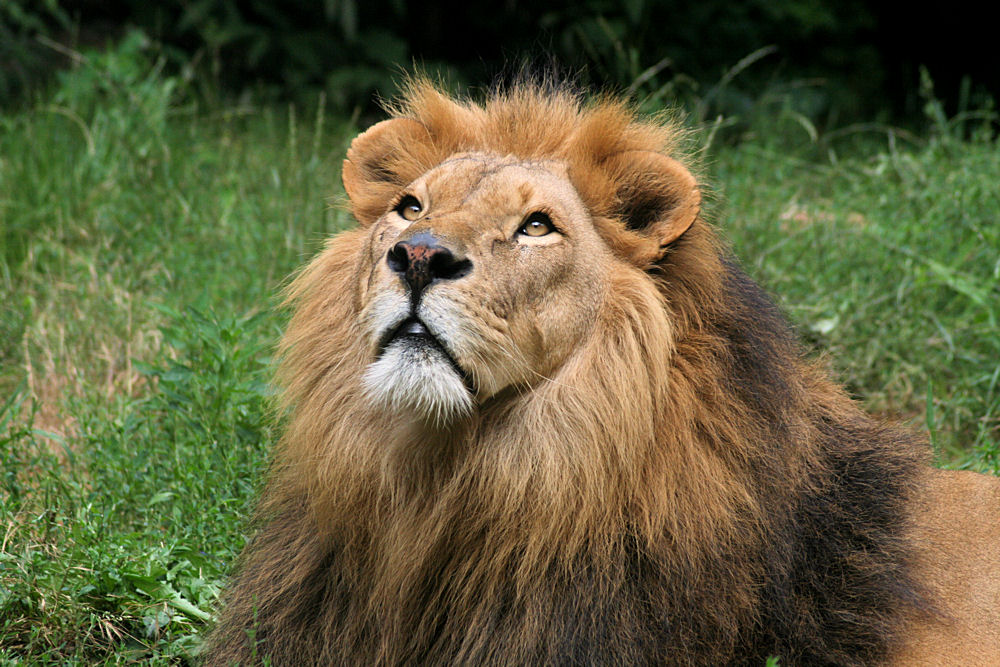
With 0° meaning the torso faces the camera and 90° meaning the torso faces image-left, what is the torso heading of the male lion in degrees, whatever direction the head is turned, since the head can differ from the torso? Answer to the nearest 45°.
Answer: approximately 45°
